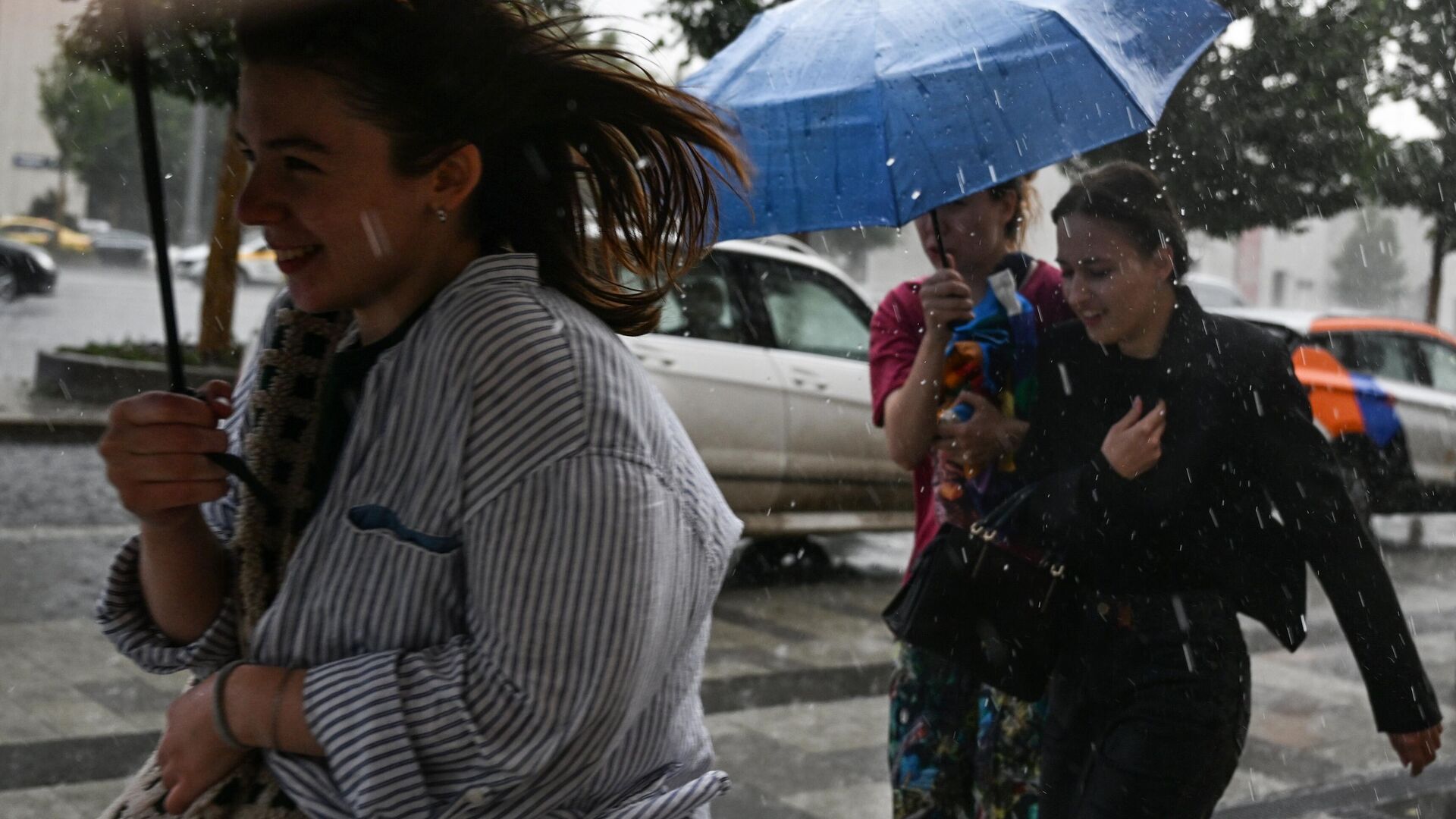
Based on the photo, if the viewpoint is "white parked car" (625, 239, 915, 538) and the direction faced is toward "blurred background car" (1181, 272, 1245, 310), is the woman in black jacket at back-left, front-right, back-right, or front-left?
back-right

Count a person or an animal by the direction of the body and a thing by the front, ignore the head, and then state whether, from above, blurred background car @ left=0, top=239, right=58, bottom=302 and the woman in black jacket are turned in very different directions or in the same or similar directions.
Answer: very different directions

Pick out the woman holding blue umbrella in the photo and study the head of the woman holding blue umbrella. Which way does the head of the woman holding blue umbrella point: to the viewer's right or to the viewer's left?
to the viewer's left

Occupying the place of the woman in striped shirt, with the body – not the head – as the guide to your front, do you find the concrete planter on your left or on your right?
on your right

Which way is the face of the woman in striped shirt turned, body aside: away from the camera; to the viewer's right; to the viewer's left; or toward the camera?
to the viewer's left

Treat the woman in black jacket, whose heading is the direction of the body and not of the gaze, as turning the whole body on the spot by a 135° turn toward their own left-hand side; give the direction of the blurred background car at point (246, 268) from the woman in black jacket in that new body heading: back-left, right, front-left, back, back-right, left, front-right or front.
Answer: back-left

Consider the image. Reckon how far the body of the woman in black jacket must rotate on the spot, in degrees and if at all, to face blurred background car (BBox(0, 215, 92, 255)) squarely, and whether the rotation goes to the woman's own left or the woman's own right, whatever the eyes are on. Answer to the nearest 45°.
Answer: approximately 90° to the woman's own right

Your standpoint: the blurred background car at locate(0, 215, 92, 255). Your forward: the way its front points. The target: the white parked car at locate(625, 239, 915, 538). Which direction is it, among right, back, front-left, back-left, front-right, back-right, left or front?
right

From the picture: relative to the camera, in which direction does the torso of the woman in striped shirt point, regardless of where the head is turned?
to the viewer's left

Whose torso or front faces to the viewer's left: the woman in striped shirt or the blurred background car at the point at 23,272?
the woman in striped shirt

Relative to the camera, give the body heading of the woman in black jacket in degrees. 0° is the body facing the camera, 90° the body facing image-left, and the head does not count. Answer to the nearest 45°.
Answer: approximately 45°

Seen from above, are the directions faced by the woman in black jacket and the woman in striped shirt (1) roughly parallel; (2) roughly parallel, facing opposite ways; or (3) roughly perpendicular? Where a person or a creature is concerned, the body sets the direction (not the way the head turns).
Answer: roughly parallel

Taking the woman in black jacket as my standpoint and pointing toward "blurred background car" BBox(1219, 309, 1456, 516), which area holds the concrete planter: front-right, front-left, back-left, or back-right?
front-left
